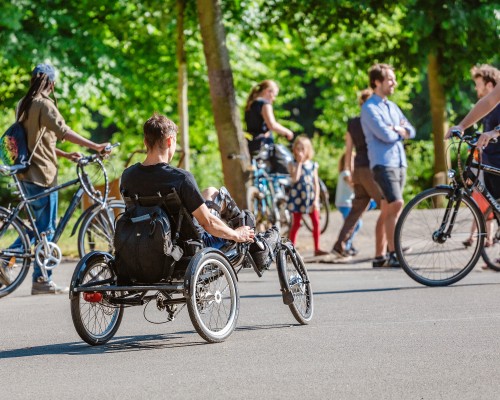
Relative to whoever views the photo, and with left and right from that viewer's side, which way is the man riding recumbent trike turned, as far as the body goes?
facing away from the viewer and to the right of the viewer

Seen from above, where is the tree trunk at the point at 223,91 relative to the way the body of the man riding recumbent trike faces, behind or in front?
in front

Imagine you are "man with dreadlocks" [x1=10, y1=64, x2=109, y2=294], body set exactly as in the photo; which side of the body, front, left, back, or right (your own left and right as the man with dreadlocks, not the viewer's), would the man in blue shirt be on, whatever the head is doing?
front

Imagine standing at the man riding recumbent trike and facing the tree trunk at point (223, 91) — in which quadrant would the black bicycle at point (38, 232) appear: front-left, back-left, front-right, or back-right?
front-left

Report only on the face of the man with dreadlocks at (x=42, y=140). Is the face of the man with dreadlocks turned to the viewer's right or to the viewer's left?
to the viewer's right

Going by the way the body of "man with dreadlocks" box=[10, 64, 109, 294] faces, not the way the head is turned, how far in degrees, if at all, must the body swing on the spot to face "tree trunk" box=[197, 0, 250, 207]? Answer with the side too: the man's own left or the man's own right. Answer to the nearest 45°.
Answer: approximately 45° to the man's own left

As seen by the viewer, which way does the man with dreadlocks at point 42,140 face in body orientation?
to the viewer's right

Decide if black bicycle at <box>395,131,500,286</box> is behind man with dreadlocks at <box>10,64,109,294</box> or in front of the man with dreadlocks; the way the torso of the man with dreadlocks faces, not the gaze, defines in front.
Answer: in front
